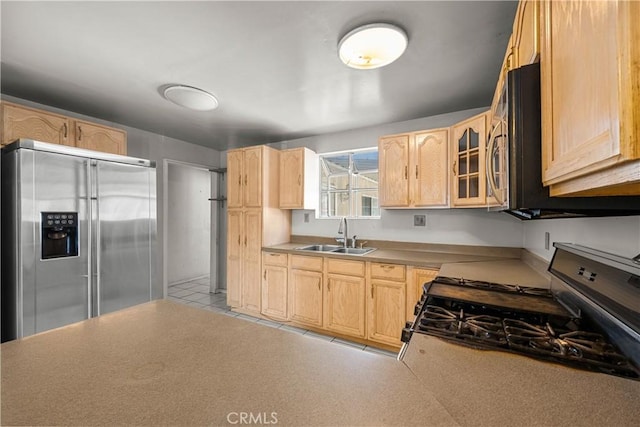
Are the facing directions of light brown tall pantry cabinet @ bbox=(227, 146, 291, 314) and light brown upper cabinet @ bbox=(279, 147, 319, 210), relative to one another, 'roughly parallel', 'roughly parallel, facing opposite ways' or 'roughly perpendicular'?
roughly parallel

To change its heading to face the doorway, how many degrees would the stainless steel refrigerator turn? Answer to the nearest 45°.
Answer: approximately 90° to its left

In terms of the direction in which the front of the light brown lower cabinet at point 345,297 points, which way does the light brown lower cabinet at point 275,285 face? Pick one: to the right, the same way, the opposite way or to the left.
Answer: the same way

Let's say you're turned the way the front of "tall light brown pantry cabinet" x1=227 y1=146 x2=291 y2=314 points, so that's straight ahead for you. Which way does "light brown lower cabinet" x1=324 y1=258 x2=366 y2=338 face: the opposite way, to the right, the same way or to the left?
the same way

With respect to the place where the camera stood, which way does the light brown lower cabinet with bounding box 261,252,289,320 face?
facing the viewer and to the left of the viewer

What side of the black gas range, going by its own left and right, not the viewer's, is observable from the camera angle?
left

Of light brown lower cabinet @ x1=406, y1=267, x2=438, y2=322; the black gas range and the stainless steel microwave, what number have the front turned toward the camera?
1

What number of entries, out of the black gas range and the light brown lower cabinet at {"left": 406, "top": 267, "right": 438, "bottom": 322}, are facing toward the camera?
1

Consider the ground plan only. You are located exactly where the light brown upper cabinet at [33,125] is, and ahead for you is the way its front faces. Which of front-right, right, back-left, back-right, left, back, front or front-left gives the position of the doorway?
left

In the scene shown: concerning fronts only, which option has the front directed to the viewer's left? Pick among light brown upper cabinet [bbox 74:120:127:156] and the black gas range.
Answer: the black gas range

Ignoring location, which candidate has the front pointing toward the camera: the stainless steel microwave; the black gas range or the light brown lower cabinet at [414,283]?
the light brown lower cabinet

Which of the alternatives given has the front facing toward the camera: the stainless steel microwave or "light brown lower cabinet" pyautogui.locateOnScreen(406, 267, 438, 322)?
the light brown lower cabinet
